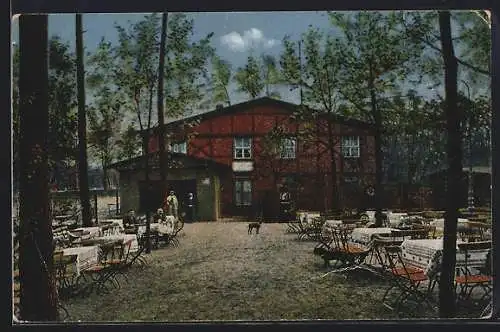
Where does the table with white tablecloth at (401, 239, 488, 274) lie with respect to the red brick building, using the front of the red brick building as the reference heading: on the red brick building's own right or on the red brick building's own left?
on the red brick building's own left

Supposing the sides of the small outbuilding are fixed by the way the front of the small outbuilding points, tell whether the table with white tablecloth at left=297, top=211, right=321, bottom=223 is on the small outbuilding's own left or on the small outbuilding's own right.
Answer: on the small outbuilding's own left

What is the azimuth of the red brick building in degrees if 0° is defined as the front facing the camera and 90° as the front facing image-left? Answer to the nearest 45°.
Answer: approximately 0°
